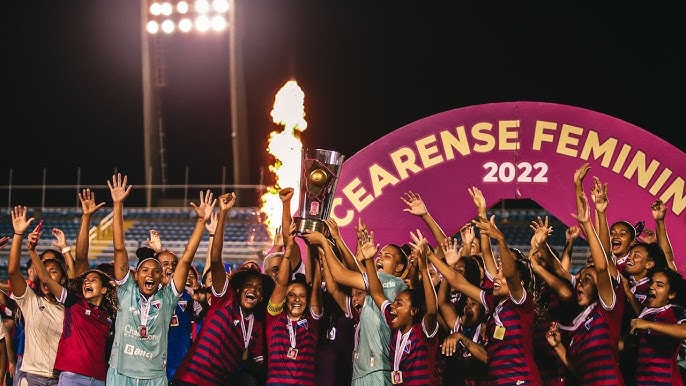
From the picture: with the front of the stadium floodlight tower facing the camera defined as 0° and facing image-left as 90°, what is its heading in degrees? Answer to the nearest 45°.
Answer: approximately 0°

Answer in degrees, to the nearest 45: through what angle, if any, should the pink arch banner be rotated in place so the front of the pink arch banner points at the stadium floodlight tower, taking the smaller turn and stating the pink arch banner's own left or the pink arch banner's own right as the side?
approximately 135° to the pink arch banner's own right

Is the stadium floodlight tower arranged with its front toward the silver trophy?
yes

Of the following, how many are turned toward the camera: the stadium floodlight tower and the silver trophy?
2

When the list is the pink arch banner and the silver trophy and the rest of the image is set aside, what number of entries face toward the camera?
2

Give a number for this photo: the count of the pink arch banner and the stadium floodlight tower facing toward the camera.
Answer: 2

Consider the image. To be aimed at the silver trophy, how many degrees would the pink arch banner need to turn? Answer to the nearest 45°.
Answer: approximately 45° to its right
